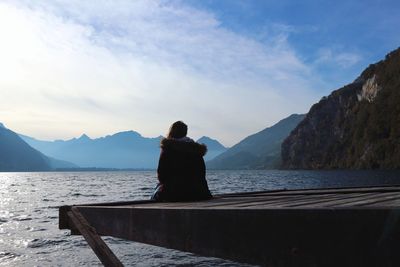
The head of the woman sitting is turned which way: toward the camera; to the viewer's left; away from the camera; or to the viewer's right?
away from the camera

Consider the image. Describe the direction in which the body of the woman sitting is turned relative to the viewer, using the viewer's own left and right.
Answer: facing away from the viewer
